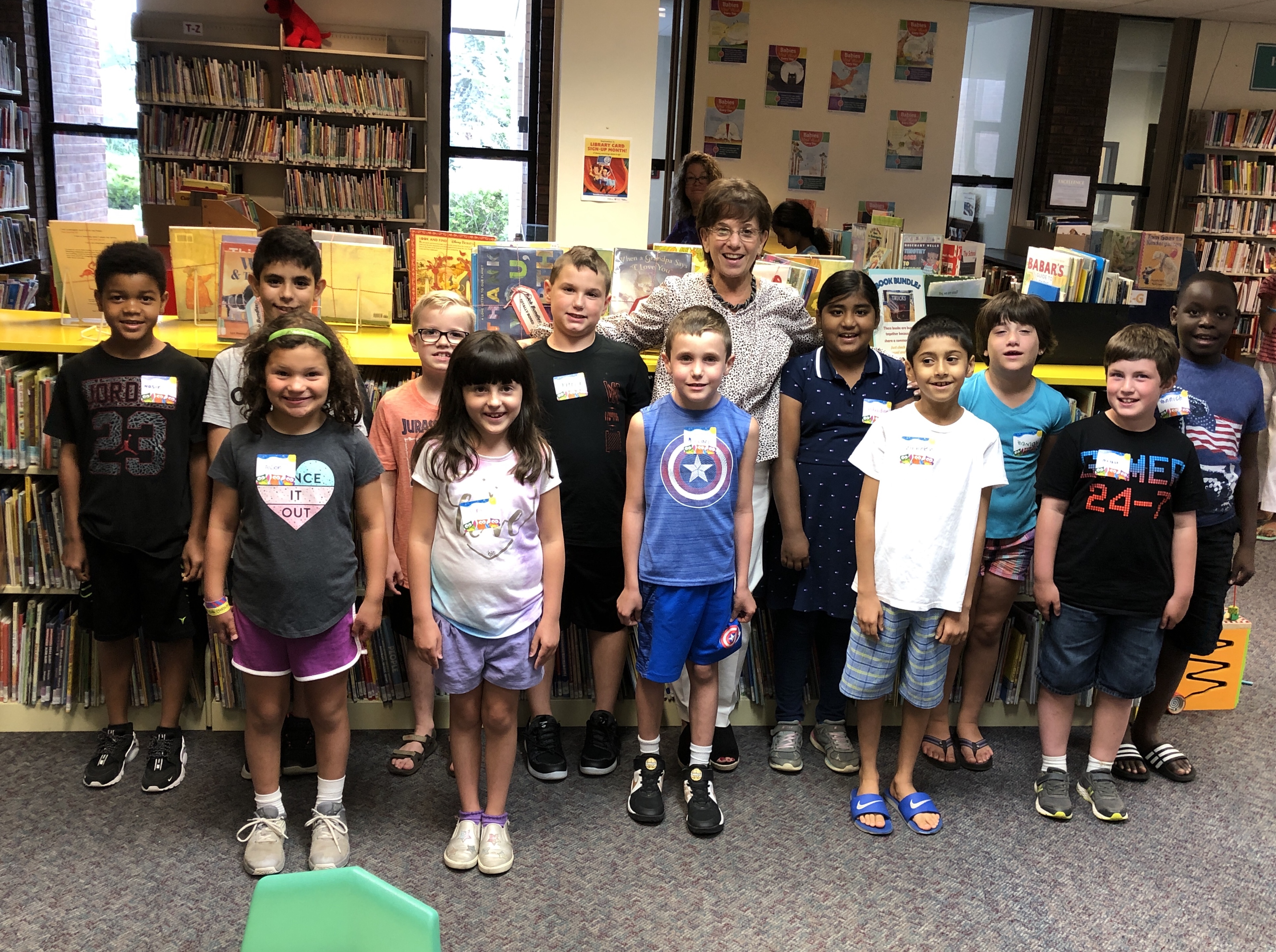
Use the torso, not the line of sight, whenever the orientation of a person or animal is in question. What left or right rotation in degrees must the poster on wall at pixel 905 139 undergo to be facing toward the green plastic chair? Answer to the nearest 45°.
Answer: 0° — it already faces it

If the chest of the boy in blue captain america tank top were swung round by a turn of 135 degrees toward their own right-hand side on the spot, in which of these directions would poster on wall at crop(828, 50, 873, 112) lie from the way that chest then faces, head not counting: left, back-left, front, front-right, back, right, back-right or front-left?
front-right
